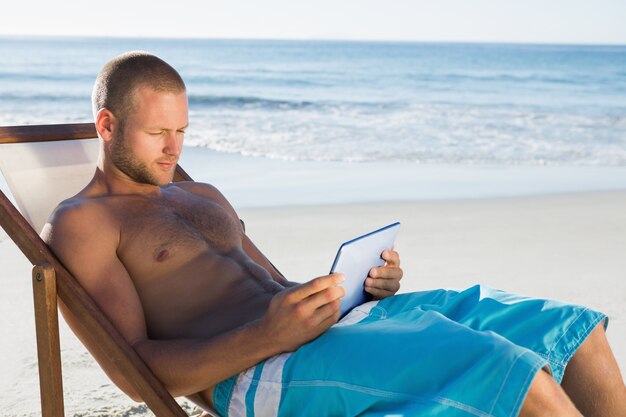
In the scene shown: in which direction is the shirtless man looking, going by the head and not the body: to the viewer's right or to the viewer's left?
to the viewer's right

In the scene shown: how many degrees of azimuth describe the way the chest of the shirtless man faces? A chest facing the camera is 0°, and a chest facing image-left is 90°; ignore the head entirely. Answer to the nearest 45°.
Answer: approximately 315°
